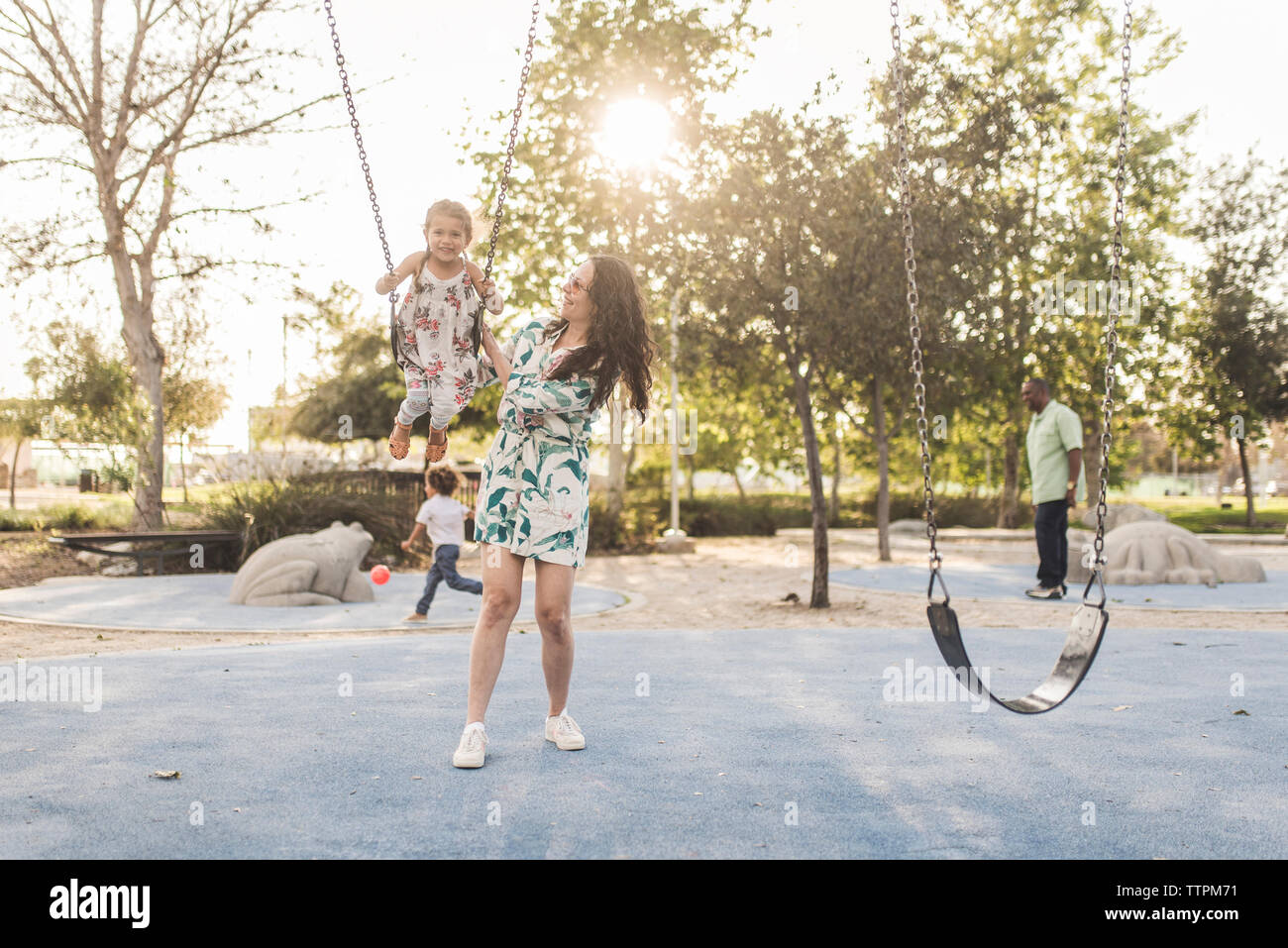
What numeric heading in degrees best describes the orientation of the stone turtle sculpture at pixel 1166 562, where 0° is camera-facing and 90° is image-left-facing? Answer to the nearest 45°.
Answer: approximately 90°

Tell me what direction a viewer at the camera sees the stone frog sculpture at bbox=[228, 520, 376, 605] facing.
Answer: facing to the right of the viewer

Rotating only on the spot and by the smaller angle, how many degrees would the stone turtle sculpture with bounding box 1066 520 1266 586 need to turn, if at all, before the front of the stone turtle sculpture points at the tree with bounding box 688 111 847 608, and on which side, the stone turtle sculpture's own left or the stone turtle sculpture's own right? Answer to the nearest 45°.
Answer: approximately 45° to the stone turtle sculpture's own left

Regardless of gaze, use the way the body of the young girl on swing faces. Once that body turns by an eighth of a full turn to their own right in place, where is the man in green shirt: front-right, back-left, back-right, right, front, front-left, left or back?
back

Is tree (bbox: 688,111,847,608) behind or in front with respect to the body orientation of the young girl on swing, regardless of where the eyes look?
behind

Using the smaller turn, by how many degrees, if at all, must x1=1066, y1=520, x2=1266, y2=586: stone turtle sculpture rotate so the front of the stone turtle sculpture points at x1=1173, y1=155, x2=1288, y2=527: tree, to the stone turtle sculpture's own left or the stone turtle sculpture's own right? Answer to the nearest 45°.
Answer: approximately 90° to the stone turtle sculpture's own right

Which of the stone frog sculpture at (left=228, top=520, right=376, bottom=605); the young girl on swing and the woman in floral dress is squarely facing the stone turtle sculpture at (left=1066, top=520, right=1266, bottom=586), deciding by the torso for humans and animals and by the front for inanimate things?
the stone frog sculpture at (left=228, top=520, right=376, bottom=605)

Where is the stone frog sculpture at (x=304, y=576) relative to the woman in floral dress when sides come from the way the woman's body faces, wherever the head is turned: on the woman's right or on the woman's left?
on the woman's right

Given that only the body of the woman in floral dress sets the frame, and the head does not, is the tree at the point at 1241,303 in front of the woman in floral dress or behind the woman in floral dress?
behind

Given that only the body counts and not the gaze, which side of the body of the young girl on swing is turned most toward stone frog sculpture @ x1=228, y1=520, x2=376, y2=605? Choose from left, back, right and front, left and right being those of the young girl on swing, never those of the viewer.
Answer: back
